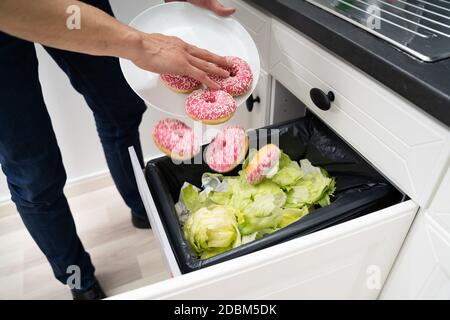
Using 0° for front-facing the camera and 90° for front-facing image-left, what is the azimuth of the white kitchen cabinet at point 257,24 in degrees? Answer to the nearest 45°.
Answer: approximately 45°

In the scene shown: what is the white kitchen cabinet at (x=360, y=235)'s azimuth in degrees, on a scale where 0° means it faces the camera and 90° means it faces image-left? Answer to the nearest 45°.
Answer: approximately 45°
